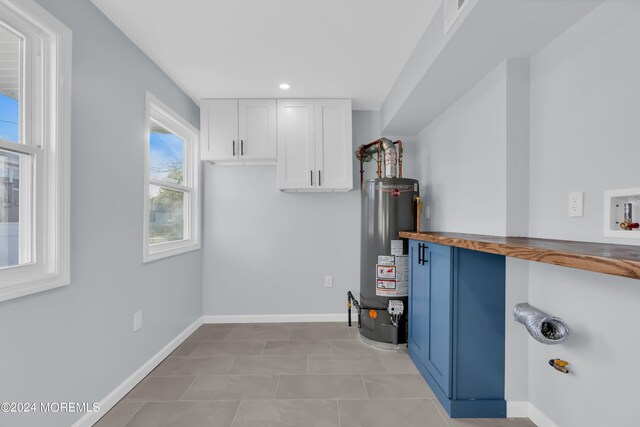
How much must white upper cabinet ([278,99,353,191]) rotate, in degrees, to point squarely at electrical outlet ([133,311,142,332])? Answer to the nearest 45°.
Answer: approximately 45° to its right

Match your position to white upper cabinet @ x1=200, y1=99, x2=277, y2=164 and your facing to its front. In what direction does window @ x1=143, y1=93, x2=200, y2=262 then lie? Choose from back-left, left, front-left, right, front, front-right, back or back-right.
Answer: right

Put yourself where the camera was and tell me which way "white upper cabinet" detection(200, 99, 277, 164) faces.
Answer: facing the viewer

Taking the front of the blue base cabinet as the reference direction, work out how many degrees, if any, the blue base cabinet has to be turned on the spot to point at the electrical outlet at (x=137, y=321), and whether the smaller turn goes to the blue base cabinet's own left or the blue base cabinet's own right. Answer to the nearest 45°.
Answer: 0° — it already faces it

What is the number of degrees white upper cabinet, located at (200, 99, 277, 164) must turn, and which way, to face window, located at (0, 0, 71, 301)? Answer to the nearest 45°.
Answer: approximately 45° to its right

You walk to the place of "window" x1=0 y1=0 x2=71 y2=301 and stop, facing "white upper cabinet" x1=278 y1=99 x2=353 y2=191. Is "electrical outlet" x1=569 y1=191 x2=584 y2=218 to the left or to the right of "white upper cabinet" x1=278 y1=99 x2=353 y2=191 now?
right

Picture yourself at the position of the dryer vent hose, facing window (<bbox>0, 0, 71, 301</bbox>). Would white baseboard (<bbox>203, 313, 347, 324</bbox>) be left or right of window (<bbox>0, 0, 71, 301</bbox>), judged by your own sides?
right

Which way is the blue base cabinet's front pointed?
to the viewer's left

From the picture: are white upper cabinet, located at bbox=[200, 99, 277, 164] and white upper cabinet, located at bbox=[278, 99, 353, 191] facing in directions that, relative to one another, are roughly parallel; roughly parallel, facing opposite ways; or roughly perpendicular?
roughly parallel

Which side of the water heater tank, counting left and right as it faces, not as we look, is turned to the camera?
front

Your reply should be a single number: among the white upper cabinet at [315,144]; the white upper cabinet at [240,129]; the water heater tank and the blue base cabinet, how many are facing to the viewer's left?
1

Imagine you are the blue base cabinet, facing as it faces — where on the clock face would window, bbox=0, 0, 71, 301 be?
The window is roughly at 11 o'clock from the blue base cabinet.

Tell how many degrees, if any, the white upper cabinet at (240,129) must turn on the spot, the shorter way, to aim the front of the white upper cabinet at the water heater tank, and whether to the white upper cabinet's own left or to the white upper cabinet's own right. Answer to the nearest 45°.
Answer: approximately 45° to the white upper cabinet's own left

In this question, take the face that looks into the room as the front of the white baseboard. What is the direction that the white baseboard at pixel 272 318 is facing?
toward the camera

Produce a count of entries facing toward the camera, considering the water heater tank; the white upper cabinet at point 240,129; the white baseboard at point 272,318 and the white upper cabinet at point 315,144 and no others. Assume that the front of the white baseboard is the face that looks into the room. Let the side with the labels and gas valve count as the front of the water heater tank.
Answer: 4

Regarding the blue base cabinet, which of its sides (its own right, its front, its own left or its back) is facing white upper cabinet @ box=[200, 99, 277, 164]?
front
